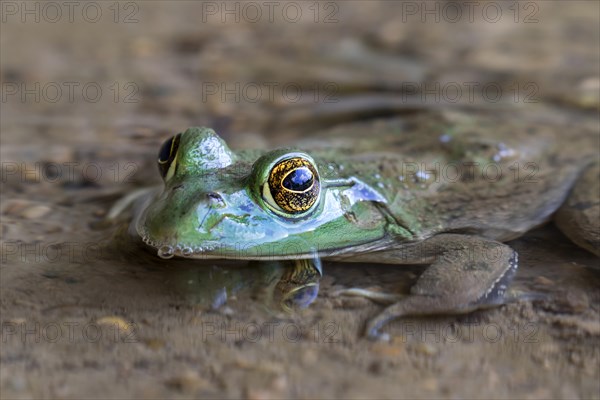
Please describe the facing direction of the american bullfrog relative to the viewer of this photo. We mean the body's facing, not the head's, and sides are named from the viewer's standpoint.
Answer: facing the viewer and to the left of the viewer
